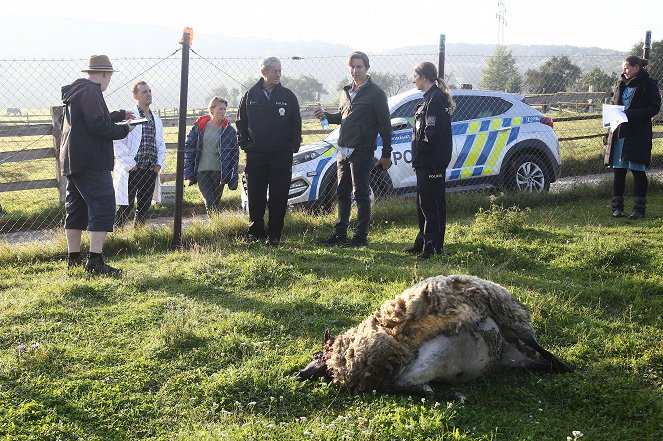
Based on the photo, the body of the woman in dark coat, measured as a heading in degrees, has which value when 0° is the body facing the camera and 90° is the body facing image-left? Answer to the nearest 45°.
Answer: approximately 45°

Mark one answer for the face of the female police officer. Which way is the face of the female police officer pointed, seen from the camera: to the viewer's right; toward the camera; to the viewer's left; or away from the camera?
to the viewer's left

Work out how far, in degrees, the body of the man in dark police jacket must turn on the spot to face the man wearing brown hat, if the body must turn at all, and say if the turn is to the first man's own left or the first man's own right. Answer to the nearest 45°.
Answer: approximately 45° to the first man's own right

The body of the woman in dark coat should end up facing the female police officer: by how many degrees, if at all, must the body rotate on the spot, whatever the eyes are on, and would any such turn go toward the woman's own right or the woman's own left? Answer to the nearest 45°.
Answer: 0° — they already face them

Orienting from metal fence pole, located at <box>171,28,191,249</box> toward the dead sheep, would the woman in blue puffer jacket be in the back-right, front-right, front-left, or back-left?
back-left

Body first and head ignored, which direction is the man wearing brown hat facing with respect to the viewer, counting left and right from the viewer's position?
facing to the right of the viewer
